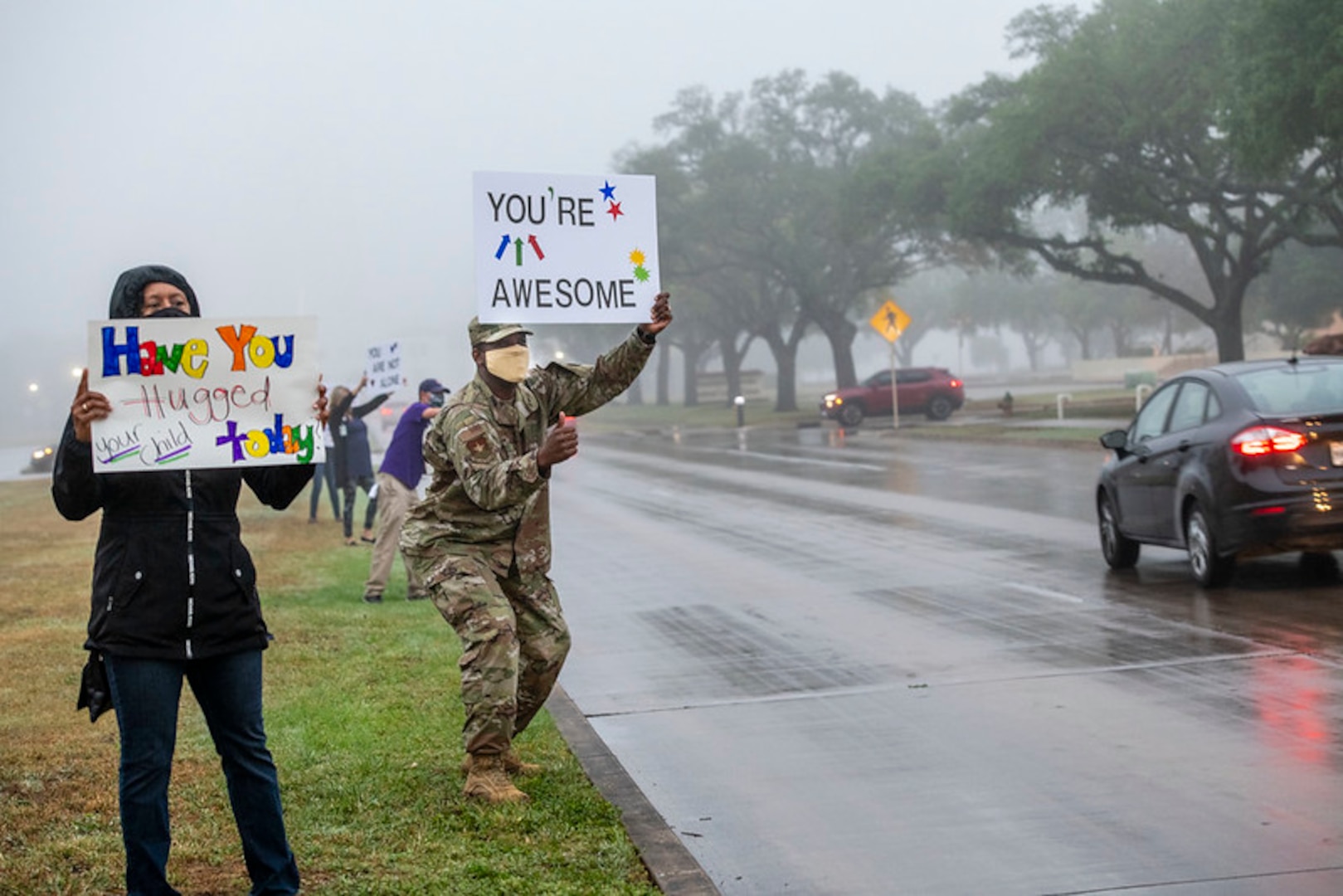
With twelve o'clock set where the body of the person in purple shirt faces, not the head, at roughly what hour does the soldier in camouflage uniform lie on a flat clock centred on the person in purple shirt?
The soldier in camouflage uniform is roughly at 3 o'clock from the person in purple shirt.

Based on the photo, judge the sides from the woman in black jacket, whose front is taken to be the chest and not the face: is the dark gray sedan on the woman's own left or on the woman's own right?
on the woman's own left

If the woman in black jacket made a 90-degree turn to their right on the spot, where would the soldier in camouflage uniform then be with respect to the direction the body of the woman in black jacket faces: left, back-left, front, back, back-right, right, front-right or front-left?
back-right

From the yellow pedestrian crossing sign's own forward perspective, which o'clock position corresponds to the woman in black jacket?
The woman in black jacket is roughly at 12 o'clock from the yellow pedestrian crossing sign.

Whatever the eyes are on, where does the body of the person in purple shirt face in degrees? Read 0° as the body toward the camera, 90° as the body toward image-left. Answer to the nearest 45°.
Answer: approximately 270°

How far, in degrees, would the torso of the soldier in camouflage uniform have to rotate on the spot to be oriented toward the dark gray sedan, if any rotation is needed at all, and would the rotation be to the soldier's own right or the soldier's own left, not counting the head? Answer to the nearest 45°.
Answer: approximately 90° to the soldier's own left

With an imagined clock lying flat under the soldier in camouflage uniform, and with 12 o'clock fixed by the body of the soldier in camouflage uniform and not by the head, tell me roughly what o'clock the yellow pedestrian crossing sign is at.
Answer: The yellow pedestrian crossing sign is roughly at 8 o'clock from the soldier in camouflage uniform.
